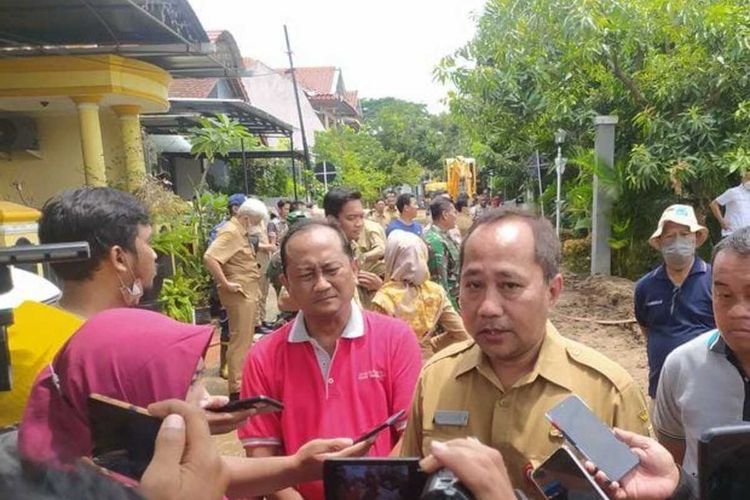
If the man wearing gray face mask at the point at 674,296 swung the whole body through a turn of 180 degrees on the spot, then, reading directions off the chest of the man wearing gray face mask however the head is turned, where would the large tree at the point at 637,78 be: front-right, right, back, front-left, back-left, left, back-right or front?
front

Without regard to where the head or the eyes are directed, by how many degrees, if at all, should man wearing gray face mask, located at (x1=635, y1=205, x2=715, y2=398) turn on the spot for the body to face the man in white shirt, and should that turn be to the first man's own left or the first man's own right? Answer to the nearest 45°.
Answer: approximately 180°

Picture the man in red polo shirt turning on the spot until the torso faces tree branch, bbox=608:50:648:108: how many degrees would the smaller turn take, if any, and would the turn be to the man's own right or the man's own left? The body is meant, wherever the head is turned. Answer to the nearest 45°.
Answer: approximately 135° to the man's own left

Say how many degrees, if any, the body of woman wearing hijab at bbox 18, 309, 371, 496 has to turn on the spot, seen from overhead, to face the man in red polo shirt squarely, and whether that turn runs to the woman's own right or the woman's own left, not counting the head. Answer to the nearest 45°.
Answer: approximately 45° to the woman's own left

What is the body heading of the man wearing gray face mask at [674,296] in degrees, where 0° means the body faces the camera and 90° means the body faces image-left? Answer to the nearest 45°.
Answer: approximately 0°

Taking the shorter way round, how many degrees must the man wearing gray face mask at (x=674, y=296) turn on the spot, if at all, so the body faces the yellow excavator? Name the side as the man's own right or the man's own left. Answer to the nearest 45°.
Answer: approximately 180°

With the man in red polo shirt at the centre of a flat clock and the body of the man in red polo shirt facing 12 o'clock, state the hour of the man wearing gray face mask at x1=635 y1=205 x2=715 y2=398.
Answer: The man wearing gray face mask is roughly at 8 o'clock from the man in red polo shirt.
